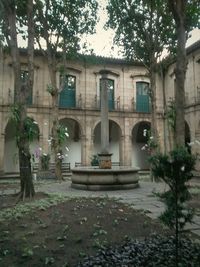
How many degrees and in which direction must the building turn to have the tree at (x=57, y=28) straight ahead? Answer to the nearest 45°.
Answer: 0° — it already faces it

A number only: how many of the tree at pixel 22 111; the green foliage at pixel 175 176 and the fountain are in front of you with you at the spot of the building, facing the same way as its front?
3

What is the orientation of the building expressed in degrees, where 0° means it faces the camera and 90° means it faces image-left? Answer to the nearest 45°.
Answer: approximately 0°

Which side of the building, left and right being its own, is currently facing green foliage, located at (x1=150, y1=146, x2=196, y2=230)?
front

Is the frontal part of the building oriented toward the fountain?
yes

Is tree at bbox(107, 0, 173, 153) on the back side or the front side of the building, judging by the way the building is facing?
on the front side

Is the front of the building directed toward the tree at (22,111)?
yes
